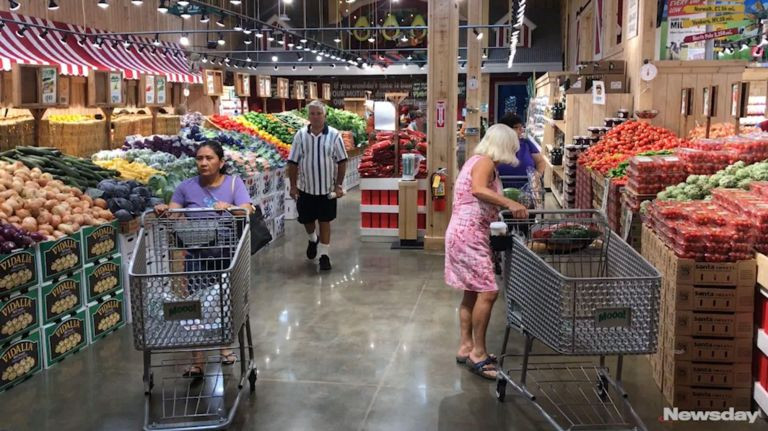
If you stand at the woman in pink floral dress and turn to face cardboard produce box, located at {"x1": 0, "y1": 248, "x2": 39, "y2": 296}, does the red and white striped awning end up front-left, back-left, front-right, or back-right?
front-right

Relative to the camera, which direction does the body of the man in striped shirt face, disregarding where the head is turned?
toward the camera

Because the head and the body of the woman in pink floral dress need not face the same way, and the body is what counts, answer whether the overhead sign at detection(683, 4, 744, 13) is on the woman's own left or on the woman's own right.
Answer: on the woman's own left

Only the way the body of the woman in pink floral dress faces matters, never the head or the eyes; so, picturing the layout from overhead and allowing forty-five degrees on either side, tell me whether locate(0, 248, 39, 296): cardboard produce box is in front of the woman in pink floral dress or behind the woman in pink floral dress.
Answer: behind

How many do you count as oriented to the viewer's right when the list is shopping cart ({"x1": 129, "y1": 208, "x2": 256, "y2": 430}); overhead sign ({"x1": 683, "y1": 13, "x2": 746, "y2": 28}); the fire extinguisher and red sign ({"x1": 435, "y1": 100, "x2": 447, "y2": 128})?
0

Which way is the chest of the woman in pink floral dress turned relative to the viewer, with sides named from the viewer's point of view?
facing to the right of the viewer

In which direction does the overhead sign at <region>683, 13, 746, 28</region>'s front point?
toward the camera

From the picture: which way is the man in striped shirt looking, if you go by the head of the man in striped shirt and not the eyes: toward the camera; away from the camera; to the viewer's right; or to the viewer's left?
toward the camera

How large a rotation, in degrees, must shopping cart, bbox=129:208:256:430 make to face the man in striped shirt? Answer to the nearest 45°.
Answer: approximately 180°

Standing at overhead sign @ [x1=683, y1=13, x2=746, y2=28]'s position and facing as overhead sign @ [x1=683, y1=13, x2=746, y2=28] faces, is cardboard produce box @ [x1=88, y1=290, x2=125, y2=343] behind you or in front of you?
in front

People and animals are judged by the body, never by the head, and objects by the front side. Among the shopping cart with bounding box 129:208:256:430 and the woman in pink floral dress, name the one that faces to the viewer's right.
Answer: the woman in pink floral dress

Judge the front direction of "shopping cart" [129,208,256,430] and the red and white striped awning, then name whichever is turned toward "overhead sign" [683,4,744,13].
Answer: the red and white striped awning

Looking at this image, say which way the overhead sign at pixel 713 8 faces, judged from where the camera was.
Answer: facing the viewer

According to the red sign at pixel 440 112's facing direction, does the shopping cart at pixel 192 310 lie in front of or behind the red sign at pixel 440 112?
in front

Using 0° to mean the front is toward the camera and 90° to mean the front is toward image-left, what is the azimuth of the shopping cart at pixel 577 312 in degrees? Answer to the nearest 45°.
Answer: approximately 315°
